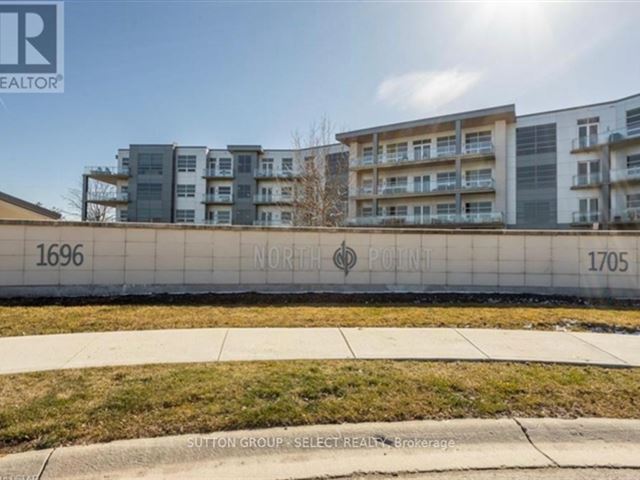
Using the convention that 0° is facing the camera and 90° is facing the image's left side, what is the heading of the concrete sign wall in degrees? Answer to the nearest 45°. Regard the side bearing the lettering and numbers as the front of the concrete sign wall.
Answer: approximately 0°

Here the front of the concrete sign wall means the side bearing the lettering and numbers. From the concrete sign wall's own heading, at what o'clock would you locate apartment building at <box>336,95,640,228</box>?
The apartment building is roughly at 7 o'clock from the concrete sign wall.
